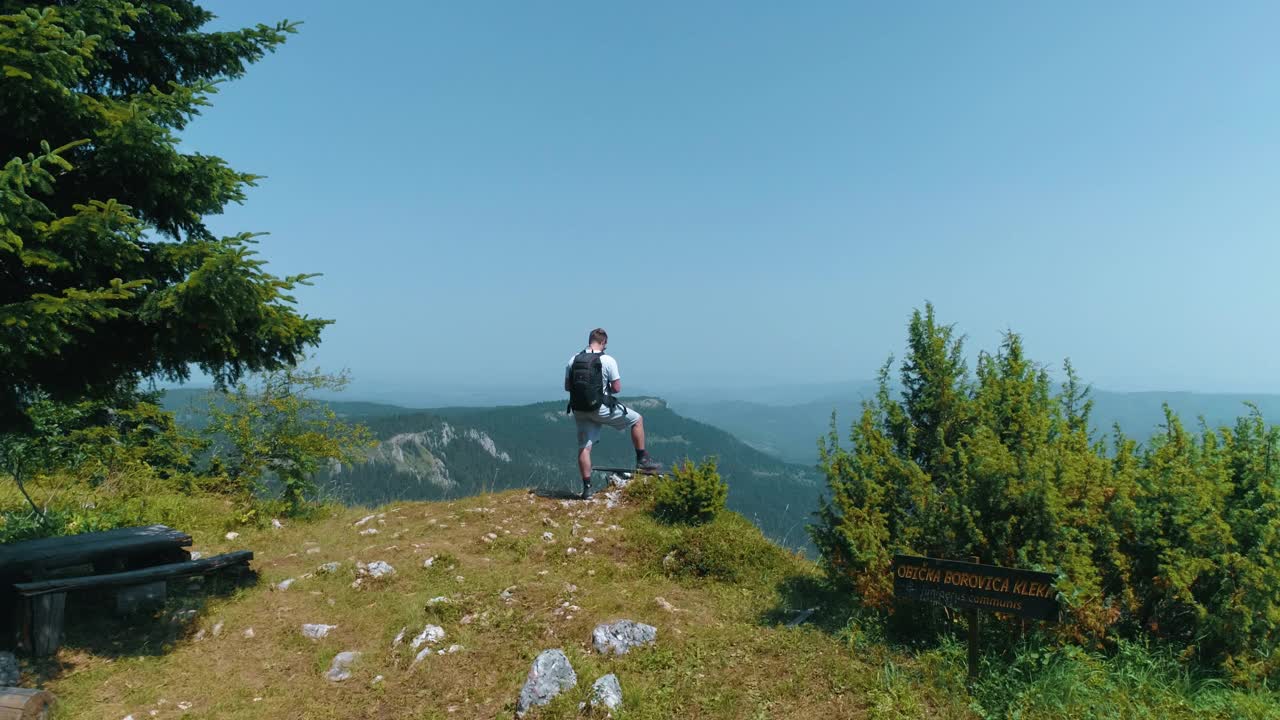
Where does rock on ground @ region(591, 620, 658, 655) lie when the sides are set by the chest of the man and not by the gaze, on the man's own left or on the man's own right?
on the man's own right

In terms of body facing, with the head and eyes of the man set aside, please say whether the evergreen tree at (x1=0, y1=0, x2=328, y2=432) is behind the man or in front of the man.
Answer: behind

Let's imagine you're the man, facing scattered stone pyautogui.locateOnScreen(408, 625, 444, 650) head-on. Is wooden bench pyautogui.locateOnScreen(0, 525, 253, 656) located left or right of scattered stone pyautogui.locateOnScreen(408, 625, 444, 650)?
right

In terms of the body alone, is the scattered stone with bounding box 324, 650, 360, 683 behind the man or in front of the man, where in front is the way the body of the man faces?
behind

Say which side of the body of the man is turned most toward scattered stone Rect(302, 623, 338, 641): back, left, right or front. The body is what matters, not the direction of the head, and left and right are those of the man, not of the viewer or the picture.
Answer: back

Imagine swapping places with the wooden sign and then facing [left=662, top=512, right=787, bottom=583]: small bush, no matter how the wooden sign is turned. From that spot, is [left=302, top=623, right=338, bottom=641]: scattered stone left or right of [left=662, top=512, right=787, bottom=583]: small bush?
left

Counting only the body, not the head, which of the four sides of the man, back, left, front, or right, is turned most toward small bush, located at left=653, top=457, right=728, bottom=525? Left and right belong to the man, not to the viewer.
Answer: right
